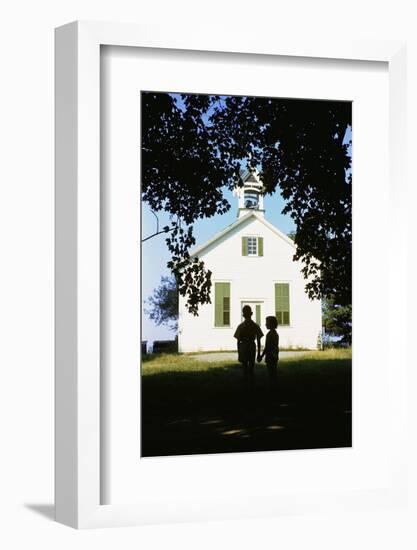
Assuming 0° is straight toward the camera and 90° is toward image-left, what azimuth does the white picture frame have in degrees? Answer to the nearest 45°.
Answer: approximately 315°

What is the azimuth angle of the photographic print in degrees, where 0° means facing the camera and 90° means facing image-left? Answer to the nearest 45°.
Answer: approximately 315°
